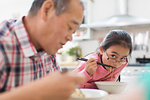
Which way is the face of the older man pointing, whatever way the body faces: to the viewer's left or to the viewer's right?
to the viewer's right

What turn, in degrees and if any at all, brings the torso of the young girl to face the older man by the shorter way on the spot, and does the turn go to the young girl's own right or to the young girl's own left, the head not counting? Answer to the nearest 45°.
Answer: approximately 90° to the young girl's own right
